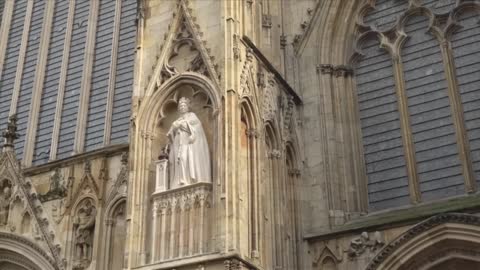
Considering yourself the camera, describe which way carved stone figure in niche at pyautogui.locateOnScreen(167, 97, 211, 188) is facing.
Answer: facing the viewer and to the left of the viewer

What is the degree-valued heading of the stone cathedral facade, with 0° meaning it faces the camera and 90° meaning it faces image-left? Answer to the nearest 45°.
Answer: approximately 45°
